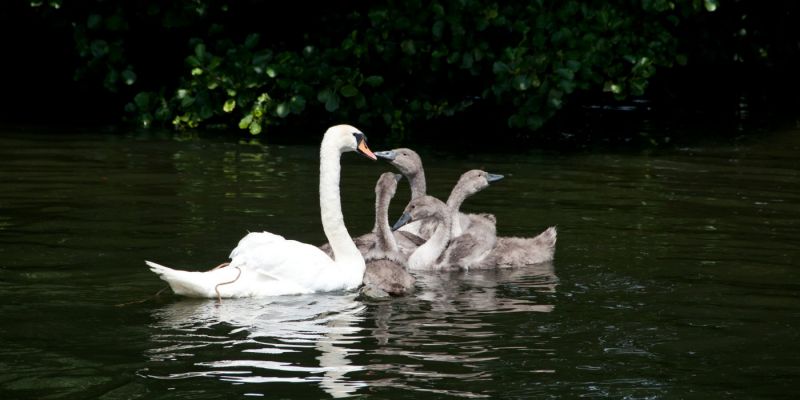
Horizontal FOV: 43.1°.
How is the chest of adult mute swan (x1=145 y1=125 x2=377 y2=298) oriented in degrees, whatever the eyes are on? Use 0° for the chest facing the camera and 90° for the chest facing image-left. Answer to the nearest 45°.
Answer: approximately 270°
